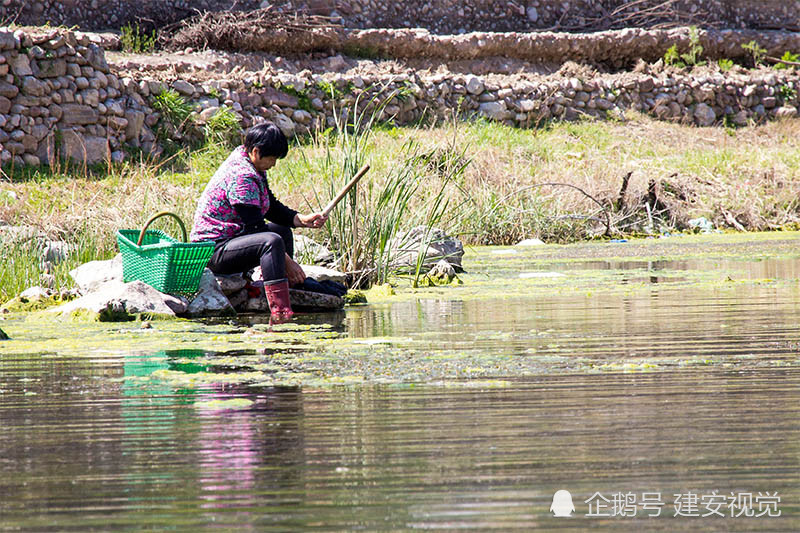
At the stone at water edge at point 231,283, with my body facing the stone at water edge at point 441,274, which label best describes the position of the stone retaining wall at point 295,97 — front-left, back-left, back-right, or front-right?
front-left

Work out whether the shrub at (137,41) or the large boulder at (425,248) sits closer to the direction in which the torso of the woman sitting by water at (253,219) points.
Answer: the large boulder

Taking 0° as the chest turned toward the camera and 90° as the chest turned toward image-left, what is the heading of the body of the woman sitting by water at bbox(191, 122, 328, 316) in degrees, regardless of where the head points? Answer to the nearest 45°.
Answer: approximately 270°

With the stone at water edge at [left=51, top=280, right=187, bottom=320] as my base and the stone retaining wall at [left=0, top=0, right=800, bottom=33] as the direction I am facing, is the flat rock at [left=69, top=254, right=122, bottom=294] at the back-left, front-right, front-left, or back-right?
front-left

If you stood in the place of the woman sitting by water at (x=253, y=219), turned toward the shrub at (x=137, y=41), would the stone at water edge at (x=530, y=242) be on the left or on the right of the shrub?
right

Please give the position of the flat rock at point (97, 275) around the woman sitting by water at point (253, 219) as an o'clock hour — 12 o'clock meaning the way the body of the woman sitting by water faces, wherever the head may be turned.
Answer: The flat rock is roughly at 7 o'clock from the woman sitting by water.

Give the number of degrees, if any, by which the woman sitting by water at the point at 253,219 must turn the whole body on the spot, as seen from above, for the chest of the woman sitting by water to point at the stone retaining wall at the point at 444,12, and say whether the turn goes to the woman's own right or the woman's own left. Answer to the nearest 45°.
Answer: approximately 90° to the woman's own left

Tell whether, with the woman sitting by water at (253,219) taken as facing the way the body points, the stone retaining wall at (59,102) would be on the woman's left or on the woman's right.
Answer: on the woman's left

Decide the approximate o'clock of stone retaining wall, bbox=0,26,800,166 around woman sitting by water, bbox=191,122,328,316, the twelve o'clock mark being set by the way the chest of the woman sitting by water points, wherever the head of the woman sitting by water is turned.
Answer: The stone retaining wall is roughly at 9 o'clock from the woman sitting by water.

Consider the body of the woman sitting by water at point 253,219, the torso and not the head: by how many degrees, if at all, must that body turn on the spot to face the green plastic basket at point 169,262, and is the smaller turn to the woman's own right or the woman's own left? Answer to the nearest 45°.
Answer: approximately 180°

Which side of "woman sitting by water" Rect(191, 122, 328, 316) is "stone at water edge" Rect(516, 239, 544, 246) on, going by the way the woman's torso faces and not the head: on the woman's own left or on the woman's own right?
on the woman's own left
